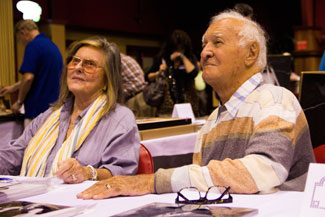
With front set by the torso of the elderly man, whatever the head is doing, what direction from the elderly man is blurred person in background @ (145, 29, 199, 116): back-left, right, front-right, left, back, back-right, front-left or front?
back-right

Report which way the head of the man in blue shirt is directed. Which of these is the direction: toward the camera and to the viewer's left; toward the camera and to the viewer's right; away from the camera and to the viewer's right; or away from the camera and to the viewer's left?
away from the camera and to the viewer's left

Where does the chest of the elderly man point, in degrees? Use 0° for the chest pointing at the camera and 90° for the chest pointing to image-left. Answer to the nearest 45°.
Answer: approximately 45°

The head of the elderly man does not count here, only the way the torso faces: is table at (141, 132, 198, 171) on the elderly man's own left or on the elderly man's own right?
on the elderly man's own right

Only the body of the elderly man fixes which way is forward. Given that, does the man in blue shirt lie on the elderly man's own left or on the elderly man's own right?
on the elderly man's own right

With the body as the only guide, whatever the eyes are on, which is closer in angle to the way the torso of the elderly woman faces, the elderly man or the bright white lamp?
the elderly man

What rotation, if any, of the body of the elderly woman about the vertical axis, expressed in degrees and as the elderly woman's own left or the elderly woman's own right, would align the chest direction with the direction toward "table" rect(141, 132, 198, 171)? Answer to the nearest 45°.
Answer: approximately 180°

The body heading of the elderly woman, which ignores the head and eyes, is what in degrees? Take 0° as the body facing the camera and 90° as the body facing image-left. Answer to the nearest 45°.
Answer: approximately 45°
